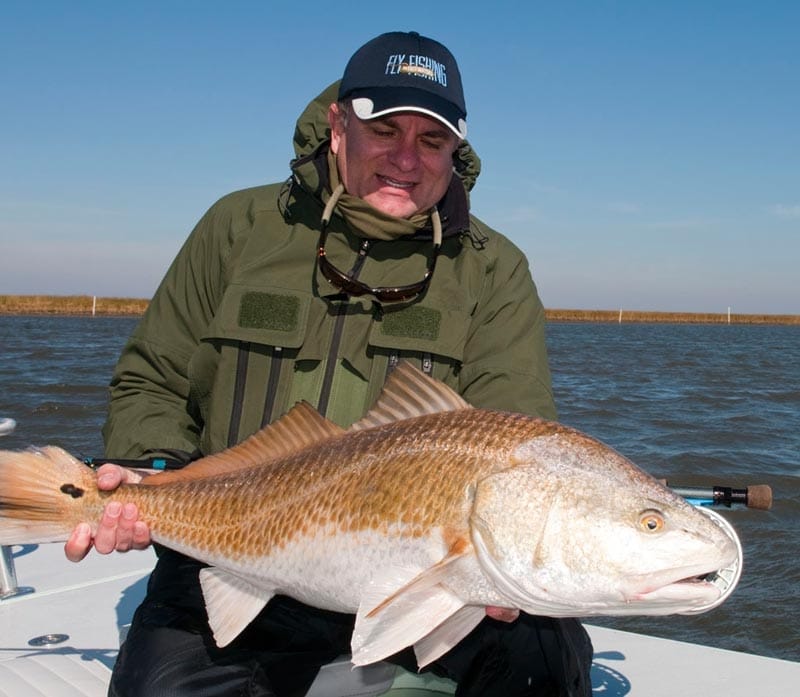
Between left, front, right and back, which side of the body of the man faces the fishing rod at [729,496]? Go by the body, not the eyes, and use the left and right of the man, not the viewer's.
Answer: left

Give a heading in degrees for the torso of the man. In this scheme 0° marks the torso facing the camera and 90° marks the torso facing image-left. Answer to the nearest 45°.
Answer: approximately 0°
